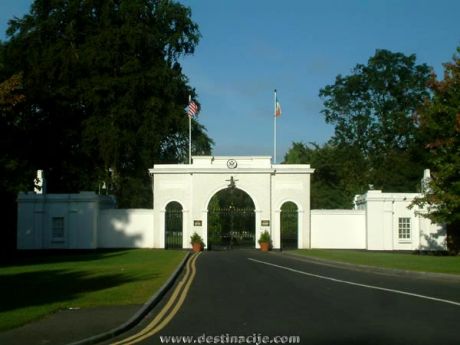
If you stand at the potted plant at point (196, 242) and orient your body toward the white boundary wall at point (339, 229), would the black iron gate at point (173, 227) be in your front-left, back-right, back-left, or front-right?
back-left

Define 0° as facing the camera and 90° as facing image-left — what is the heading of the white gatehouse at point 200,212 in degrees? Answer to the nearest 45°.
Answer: approximately 0°
